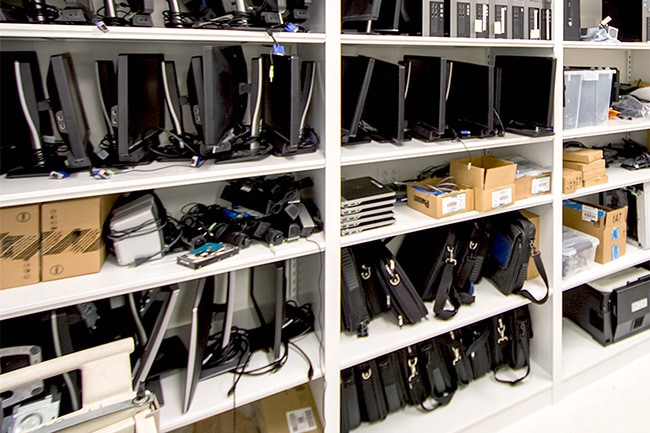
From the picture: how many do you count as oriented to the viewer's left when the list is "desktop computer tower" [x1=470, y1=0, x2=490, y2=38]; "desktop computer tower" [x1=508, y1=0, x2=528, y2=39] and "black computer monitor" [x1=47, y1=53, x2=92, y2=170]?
0

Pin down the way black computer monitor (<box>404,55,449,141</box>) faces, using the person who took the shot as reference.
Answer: facing the viewer and to the left of the viewer

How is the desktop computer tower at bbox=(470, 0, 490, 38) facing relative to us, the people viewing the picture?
facing the viewer

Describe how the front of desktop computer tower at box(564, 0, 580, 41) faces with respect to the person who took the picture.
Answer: facing the viewer

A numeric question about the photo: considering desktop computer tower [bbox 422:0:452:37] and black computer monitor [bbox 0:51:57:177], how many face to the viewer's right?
0
